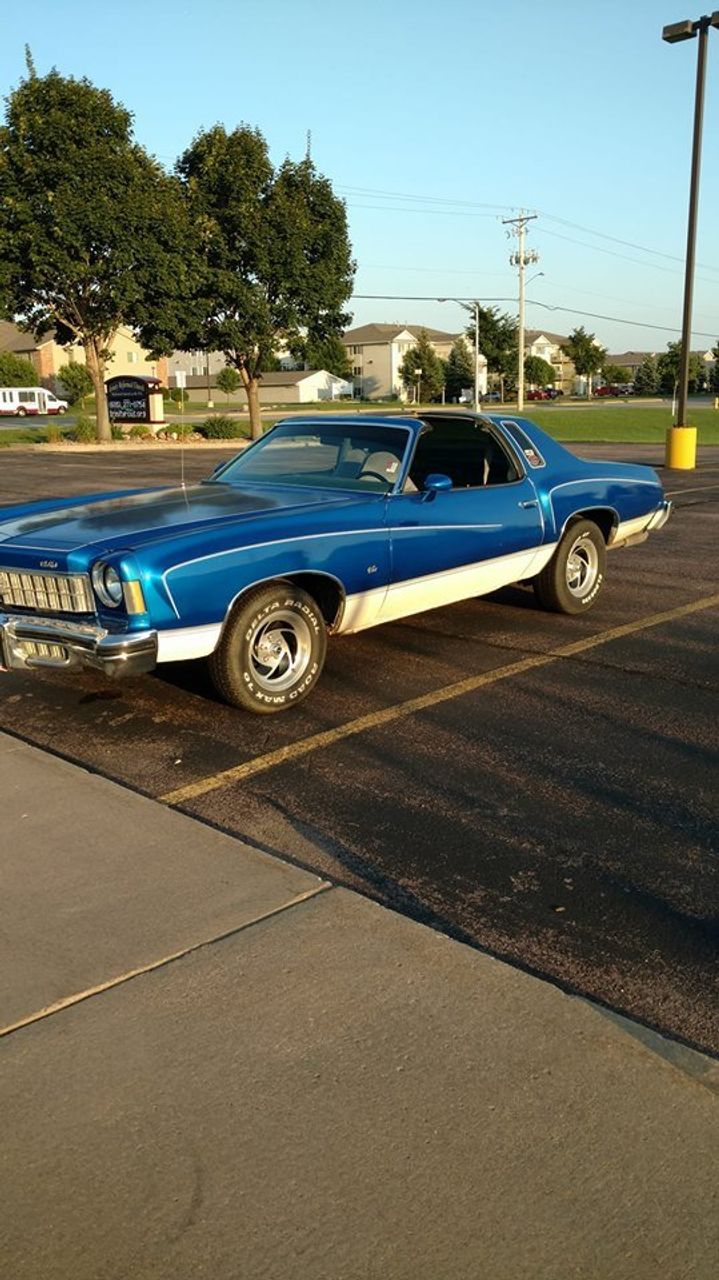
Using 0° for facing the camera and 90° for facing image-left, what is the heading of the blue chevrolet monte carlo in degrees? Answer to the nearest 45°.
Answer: approximately 45°

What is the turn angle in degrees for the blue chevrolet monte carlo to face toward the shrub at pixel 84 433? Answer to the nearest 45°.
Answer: approximately 135° to its right

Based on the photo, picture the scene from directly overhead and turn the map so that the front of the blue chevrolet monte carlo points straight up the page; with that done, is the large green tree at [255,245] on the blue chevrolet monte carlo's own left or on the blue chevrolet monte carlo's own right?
on the blue chevrolet monte carlo's own right

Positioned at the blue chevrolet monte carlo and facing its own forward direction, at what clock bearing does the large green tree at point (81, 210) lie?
The large green tree is roughly at 4 o'clock from the blue chevrolet monte carlo.

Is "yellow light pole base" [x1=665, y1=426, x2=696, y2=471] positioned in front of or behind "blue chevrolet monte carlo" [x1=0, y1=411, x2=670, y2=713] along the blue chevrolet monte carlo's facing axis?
behind

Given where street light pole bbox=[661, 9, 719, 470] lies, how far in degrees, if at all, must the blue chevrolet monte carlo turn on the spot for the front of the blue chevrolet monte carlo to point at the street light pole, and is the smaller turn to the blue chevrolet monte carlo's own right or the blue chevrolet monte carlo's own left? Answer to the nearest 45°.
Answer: approximately 180°
